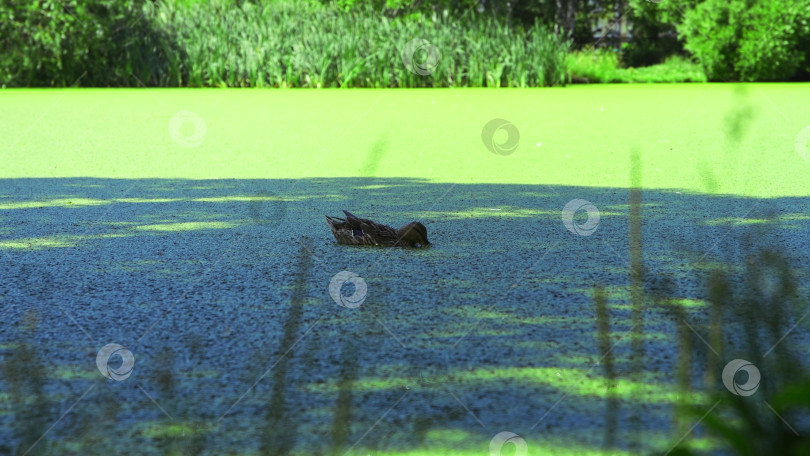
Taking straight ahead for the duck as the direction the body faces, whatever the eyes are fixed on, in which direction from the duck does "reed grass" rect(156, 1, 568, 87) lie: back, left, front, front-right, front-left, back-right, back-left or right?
left

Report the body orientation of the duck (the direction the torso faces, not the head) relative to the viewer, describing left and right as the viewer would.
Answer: facing to the right of the viewer

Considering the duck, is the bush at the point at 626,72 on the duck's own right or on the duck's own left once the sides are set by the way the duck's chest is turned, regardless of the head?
on the duck's own left
